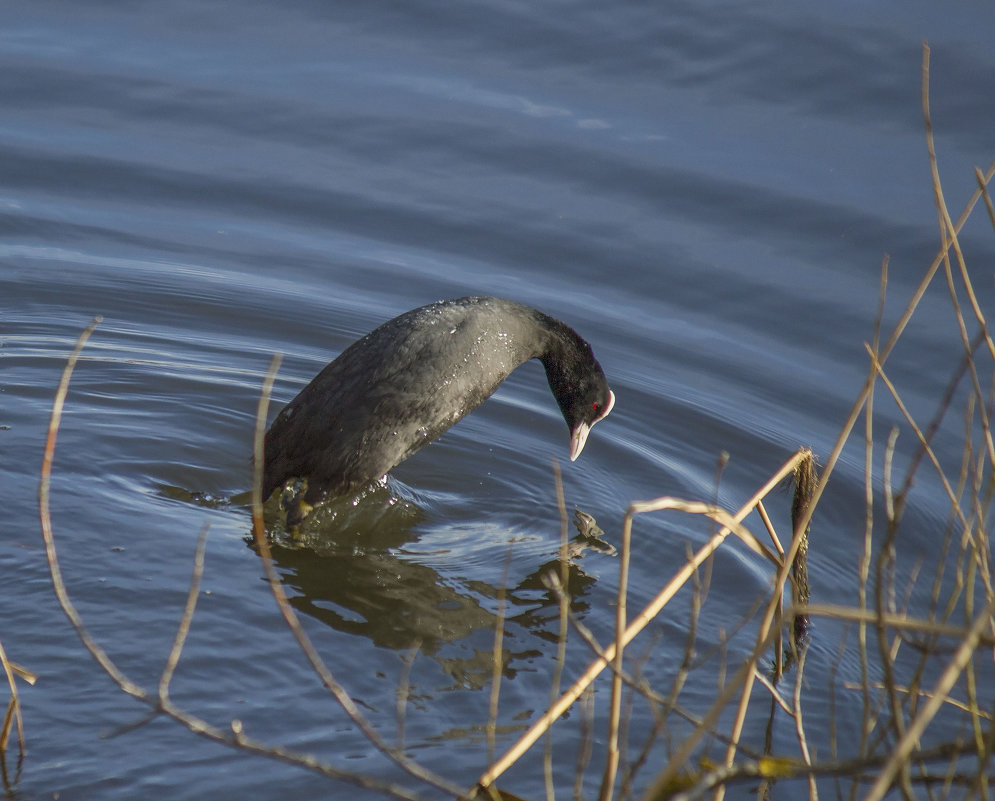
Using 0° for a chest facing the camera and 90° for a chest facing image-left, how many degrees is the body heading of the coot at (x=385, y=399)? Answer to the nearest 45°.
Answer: approximately 270°

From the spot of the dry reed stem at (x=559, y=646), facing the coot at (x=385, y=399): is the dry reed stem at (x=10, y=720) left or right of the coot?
left

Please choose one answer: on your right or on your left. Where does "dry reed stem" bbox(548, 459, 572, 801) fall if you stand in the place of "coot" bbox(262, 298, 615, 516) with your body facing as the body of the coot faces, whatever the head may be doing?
on your right

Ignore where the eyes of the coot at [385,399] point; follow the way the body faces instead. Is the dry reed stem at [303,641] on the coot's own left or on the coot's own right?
on the coot's own right

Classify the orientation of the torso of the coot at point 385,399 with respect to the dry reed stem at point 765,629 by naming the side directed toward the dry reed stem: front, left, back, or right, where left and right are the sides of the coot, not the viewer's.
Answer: right

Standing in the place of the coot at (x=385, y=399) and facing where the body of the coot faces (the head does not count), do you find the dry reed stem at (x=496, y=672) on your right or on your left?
on your right

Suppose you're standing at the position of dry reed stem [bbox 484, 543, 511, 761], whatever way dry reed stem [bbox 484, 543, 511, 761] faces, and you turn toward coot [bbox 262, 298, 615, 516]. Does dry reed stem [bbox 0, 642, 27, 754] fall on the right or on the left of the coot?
left
